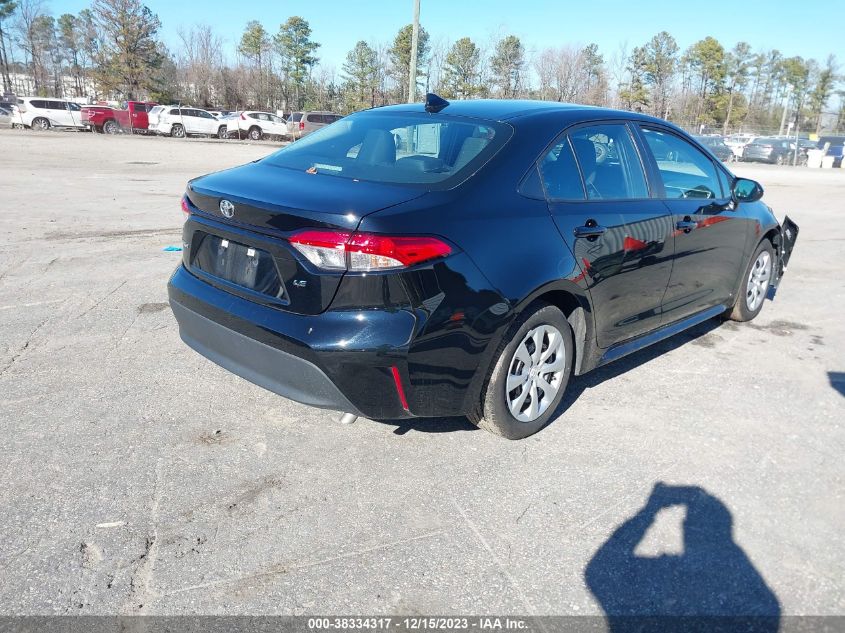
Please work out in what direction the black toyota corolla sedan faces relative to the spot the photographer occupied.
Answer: facing away from the viewer and to the right of the viewer

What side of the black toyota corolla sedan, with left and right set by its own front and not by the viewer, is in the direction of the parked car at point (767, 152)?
front

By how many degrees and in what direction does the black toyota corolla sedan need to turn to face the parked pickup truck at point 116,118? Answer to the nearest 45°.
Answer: approximately 90° to its left

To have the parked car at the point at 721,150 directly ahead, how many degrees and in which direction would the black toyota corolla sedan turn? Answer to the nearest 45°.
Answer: approximately 45° to its left

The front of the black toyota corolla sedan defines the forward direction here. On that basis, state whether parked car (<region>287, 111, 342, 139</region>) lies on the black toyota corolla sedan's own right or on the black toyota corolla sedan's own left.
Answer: on the black toyota corolla sedan's own left

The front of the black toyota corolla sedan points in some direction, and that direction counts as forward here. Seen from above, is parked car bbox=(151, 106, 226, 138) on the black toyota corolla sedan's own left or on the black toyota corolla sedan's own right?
on the black toyota corolla sedan's own left

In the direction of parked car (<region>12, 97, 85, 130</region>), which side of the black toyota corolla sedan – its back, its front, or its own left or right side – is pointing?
left

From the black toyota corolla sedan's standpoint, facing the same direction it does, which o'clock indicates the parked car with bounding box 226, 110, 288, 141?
The parked car is roughly at 10 o'clock from the black toyota corolla sedan.
